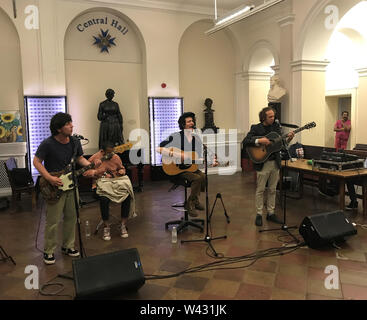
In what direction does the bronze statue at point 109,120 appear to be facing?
toward the camera

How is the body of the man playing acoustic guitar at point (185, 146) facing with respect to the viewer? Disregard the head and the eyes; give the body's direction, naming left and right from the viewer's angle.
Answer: facing the viewer and to the right of the viewer

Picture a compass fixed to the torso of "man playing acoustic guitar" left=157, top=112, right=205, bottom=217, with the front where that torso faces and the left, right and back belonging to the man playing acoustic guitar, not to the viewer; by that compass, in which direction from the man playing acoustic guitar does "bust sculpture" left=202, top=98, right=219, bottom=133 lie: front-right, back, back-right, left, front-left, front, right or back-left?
back-left

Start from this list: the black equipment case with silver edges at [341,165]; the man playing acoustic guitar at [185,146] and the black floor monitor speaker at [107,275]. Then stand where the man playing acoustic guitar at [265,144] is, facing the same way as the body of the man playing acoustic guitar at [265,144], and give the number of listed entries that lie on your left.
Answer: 1

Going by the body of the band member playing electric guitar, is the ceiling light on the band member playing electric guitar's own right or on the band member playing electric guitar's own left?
on the band member playing electric guitar's own left

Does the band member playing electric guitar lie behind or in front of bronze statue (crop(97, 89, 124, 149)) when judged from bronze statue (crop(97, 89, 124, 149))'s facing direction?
in front

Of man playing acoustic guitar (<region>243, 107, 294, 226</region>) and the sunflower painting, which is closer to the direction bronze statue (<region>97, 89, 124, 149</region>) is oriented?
the man playing acoustic guitar

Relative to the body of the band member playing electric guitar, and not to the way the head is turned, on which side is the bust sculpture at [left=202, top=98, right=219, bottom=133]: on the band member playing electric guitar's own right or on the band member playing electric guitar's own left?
on the band member playing electric guitar's own left

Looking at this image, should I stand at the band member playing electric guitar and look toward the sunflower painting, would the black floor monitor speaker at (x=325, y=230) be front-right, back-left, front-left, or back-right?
back-right

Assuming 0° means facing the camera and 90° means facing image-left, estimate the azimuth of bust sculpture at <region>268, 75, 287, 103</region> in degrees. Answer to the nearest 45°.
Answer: approximately 45°

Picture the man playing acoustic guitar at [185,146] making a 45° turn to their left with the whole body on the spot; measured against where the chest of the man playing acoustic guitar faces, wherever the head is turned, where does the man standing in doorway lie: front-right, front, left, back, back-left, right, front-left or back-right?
front-left

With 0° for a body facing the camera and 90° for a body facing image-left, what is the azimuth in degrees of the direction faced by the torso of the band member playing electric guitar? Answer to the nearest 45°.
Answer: approximately 315°
